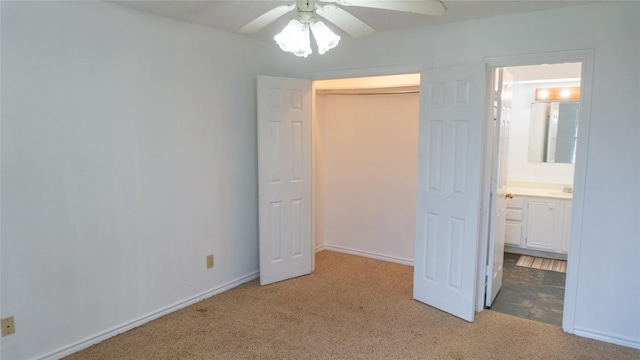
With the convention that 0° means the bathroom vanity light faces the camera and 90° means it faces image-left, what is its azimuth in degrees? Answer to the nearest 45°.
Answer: approximately 0°

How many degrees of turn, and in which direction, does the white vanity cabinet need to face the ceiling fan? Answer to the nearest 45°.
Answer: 0° — it already faces it

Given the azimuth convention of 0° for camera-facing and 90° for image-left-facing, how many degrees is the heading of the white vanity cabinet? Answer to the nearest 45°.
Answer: approximately 0°

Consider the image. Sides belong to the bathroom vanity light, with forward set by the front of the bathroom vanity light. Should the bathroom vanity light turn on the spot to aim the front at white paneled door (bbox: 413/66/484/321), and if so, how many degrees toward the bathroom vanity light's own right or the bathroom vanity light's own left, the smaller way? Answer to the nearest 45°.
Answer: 0° — it already faces it

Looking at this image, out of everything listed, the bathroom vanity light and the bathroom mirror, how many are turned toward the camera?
2

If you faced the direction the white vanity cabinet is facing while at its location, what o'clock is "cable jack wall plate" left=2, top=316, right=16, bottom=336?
The cable jack wall plate is roughly at 1 o'clock from the white vanity cabinet.
